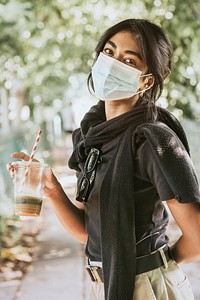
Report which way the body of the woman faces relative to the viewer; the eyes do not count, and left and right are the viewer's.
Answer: facing the viewer and to the left of the viewer
